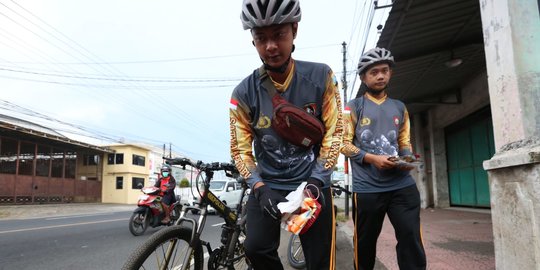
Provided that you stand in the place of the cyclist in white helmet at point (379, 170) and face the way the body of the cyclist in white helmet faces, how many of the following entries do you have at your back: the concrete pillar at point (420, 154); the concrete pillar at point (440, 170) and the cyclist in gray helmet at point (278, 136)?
2

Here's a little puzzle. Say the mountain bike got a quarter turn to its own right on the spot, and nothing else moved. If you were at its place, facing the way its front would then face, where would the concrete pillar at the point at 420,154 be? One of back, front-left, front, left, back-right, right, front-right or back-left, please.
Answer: right

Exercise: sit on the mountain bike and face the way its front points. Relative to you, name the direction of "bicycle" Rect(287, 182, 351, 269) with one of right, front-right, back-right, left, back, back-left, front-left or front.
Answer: back

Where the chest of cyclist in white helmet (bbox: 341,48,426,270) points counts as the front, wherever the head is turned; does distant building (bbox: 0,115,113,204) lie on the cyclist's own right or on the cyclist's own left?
on the cyclist's own right

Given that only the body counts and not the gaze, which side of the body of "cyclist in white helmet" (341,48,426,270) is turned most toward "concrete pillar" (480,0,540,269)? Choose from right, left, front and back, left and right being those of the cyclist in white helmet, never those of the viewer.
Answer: left

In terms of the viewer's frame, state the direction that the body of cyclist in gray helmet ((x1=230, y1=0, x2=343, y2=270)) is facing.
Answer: toward the camera

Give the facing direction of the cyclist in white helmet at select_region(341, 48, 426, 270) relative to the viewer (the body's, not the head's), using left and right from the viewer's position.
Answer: facing the viewer

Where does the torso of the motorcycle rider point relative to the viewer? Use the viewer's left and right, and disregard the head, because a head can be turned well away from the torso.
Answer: facing the viewer and to the left of the viewer

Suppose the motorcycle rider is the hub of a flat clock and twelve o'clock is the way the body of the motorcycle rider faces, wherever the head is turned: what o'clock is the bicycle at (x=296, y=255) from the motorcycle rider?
The bicycle is roughly at 10 o'clock from the motorcycle rider.
